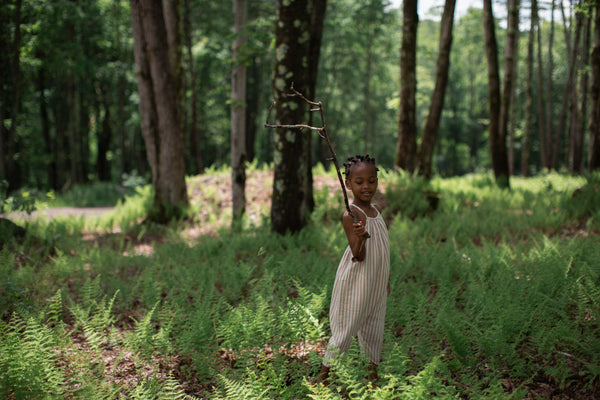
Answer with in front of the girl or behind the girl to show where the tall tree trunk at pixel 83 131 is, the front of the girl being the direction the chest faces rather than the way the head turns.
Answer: behind

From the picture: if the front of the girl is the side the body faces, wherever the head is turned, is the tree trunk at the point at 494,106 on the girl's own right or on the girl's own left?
on the girl's own left

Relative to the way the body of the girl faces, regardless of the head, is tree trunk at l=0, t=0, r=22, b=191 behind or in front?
behind

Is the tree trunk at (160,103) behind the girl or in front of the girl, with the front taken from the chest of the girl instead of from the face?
behind

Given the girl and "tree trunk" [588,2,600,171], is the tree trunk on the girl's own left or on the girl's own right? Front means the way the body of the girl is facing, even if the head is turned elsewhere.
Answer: on the girl's own left

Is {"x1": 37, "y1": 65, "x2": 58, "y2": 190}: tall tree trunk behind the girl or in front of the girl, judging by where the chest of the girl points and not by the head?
behind
